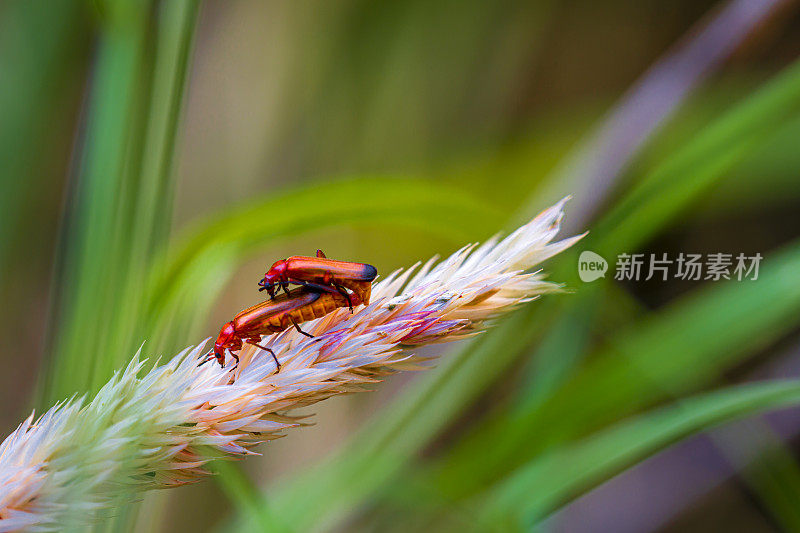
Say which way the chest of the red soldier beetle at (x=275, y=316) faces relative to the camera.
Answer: to the viewer's left

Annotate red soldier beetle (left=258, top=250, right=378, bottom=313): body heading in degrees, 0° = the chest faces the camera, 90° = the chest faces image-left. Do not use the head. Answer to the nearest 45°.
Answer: approximately 90°
